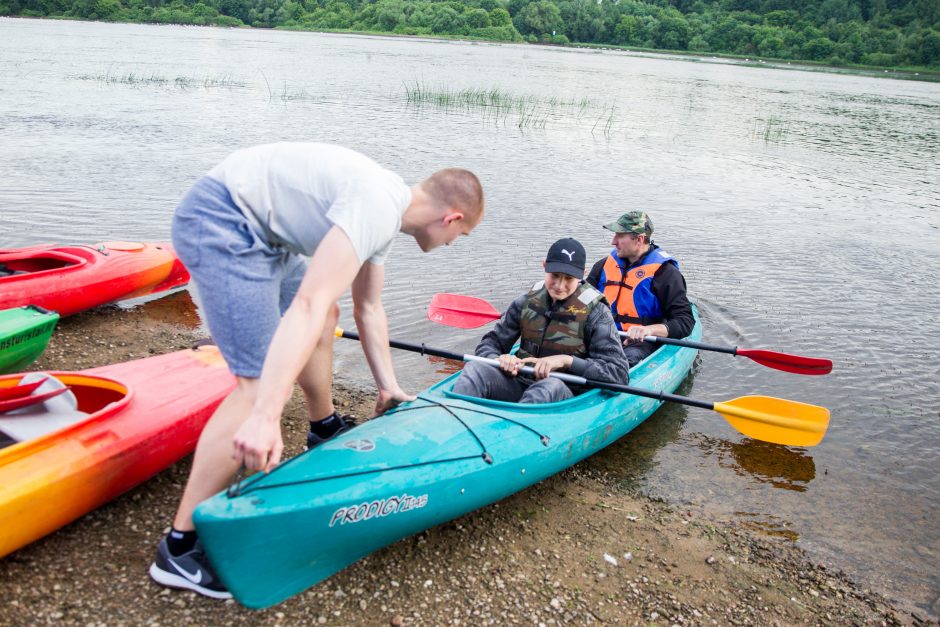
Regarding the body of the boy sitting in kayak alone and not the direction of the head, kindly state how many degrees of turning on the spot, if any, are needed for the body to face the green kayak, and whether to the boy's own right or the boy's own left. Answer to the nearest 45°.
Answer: approximately 45° to the boy's own right

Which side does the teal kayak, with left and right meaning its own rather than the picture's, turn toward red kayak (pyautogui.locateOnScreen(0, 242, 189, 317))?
right

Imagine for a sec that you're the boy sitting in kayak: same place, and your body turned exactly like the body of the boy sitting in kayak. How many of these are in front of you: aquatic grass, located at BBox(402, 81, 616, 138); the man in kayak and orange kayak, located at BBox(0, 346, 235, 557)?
1

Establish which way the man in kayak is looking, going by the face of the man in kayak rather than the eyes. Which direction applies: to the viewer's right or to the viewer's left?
to the viewer's left

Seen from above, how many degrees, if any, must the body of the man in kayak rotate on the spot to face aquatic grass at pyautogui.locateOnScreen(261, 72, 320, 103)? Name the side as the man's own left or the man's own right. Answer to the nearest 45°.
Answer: approximately 90° to the man's own right

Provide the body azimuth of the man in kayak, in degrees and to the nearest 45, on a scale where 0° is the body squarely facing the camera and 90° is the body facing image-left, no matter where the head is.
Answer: approximately 45°

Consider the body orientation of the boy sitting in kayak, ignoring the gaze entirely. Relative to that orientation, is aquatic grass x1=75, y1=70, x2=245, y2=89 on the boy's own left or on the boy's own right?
on the boy's own right

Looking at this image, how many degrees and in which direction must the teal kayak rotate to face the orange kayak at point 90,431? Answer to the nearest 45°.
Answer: approximately 45° to its right

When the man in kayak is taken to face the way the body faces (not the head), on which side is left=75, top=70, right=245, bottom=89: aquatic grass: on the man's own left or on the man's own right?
on the man's own right

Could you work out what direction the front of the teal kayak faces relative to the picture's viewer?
facing the viewer and to the left of the viewer
